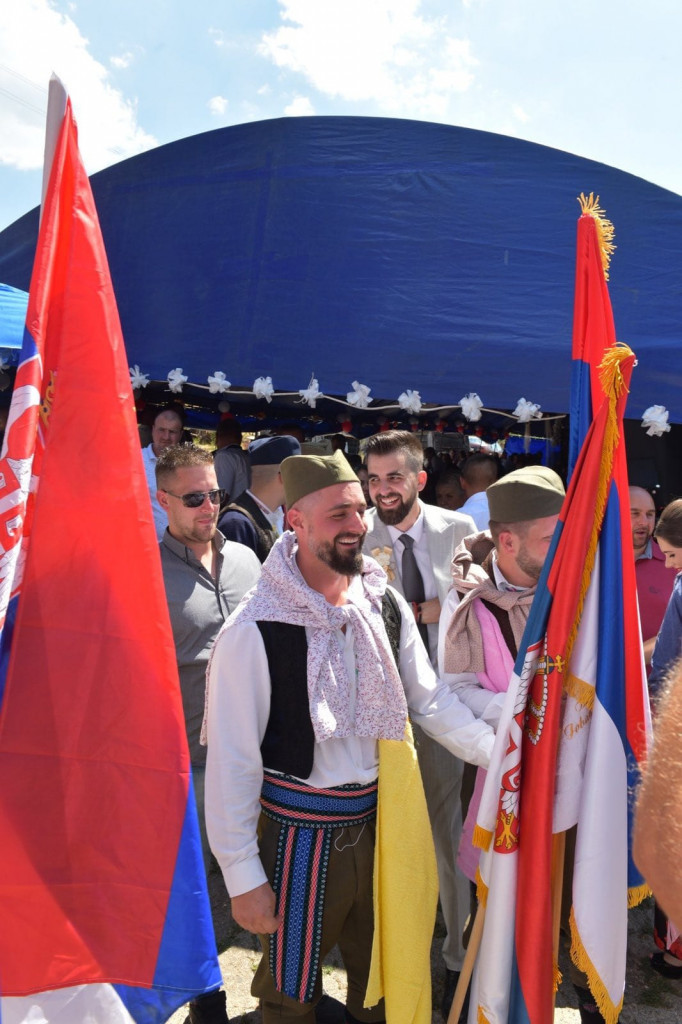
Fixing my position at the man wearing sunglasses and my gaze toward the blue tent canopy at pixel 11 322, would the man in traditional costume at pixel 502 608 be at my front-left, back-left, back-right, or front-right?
back-right

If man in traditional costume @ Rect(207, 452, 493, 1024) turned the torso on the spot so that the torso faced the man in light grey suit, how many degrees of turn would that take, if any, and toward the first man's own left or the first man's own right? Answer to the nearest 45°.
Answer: approximately 135° to the first man's own left

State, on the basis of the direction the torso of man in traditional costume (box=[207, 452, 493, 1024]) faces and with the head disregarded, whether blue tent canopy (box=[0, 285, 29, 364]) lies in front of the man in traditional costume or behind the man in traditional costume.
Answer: behind
